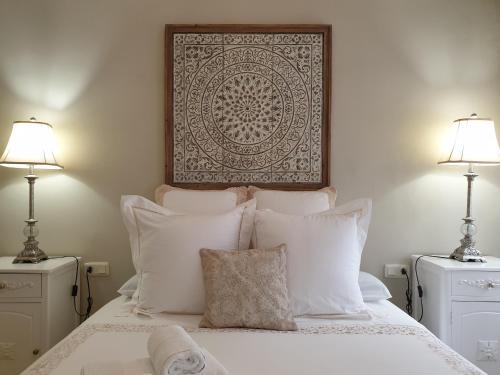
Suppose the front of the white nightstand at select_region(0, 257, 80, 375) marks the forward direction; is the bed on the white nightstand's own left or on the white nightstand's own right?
on the white nightstand's own left

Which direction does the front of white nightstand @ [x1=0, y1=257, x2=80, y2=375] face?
toward the camera

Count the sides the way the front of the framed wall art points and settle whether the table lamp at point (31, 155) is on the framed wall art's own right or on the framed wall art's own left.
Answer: on the framed wall art's own right

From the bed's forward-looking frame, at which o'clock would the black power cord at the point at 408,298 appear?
The black power cord is roughly at 8 o'clock from the bed.

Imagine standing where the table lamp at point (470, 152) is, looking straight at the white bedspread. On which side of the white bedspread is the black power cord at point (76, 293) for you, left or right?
right

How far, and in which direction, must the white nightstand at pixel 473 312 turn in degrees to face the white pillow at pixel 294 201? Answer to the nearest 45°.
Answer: approximately 90° to its right

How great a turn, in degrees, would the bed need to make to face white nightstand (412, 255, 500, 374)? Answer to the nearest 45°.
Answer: approximately 90° to its left

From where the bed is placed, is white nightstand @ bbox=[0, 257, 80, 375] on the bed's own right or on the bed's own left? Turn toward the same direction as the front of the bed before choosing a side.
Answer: on the bed's own right

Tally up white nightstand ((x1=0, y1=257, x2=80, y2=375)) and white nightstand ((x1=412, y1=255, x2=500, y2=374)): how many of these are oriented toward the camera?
2

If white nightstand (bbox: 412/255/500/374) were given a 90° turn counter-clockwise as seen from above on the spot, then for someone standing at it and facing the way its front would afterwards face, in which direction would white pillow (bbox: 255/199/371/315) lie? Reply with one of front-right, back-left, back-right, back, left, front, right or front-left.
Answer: back-right

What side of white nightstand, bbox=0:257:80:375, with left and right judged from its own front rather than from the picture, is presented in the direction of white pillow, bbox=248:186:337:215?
left

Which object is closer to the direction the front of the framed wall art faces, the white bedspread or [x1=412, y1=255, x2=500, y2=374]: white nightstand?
the white bedspread

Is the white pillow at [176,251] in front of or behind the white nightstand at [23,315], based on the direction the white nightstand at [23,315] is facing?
in front

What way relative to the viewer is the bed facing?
toward the camera
